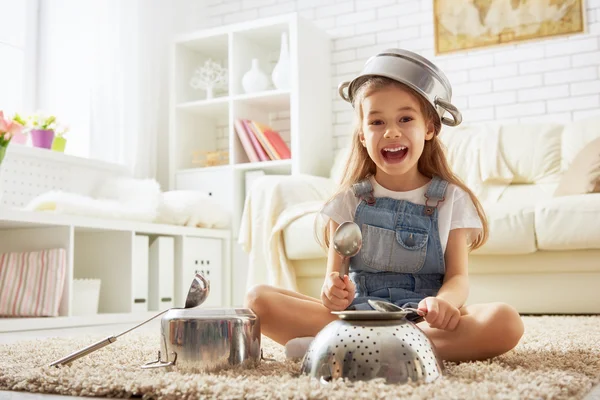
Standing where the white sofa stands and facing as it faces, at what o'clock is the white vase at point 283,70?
The white vase is roughly at 4 o'clock from the white sofa.

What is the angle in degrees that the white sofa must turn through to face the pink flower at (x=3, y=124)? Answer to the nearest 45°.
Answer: approximately 90° to its right

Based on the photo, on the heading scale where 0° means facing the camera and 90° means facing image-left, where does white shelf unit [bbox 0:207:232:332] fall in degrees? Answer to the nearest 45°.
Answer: approximately 315°

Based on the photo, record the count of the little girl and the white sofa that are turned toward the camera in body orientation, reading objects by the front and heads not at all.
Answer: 2

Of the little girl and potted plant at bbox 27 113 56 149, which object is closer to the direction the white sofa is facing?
the little girl

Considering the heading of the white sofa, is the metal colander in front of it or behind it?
in front

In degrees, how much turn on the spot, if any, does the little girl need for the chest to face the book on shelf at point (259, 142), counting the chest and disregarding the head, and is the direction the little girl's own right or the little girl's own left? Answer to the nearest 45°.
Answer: approximately 180°

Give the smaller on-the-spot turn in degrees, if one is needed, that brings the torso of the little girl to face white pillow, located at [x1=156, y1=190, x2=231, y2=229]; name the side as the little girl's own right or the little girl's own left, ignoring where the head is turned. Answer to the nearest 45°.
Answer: approximately 135° to the little girl's own right
